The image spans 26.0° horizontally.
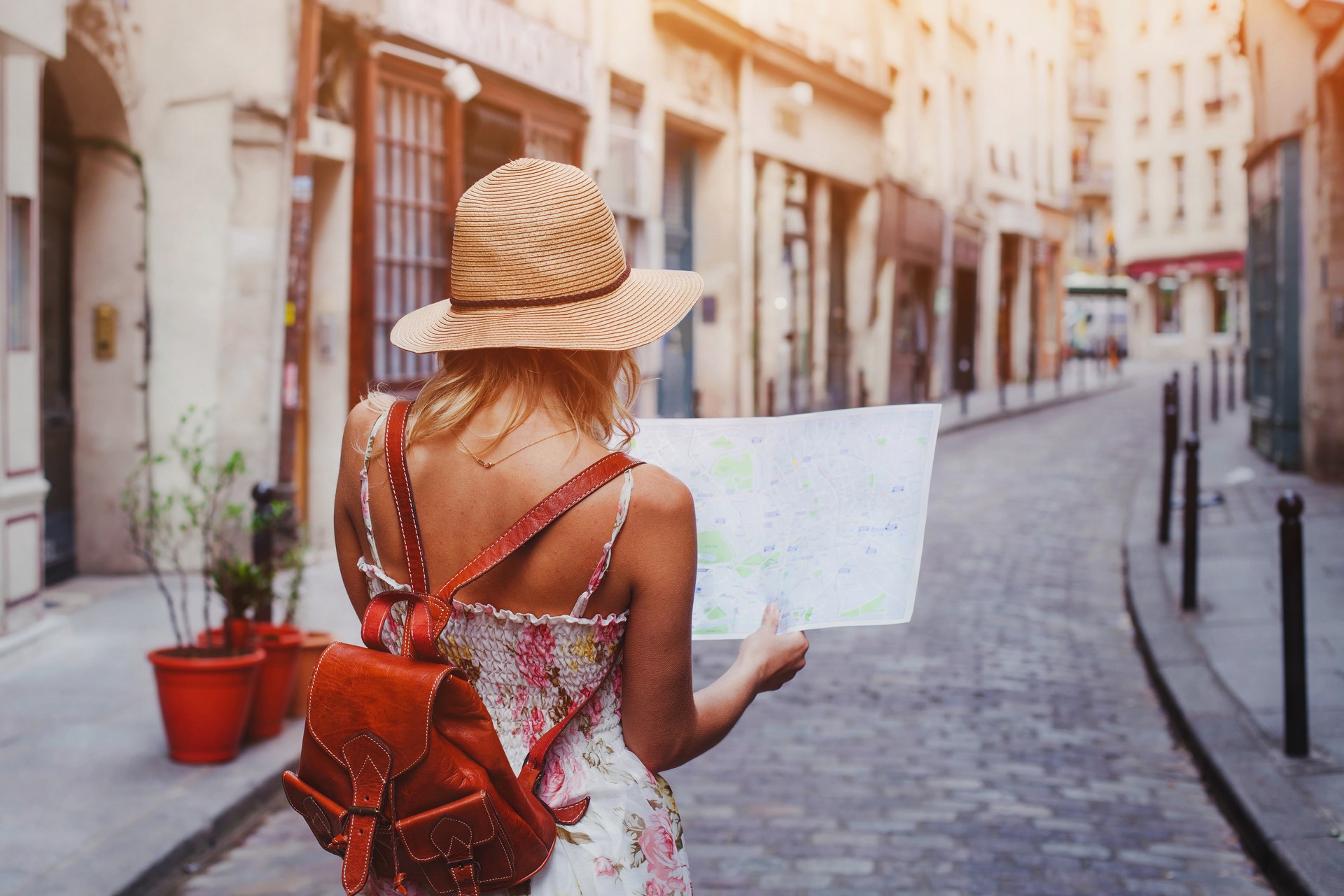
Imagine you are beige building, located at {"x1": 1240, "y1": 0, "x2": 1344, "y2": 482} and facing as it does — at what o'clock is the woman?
The woman is roughly at 9 o'clock from the beige building.

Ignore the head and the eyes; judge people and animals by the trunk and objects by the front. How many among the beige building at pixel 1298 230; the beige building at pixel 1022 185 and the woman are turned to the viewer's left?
1

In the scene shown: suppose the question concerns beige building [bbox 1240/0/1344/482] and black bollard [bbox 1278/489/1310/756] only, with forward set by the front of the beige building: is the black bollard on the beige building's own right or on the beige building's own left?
on the beige building's own left

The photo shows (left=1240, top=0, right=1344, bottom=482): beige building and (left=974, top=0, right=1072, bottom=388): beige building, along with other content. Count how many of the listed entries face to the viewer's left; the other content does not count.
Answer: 1

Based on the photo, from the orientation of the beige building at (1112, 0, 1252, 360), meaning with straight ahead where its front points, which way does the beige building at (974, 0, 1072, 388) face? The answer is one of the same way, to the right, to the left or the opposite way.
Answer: to the left

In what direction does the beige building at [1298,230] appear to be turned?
to the viewer's left

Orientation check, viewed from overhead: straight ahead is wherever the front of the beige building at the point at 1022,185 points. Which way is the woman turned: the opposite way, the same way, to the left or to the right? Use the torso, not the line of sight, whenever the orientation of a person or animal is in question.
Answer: to the left

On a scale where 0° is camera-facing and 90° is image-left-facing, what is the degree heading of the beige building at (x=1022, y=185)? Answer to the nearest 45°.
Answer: approximately 315°

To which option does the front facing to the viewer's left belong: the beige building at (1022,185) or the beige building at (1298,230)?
the beige building at (1298,230)

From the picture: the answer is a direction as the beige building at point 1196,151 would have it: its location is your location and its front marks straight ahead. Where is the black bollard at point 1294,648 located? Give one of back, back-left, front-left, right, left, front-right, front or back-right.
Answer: front-left

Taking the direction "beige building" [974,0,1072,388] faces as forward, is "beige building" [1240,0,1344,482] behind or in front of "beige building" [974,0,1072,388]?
in front

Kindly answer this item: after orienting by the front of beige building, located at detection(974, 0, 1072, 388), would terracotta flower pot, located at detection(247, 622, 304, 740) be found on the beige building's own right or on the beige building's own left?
on the beige building's own right

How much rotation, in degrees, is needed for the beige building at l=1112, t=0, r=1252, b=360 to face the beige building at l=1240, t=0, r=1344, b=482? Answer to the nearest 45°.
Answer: approximately 45° to its left

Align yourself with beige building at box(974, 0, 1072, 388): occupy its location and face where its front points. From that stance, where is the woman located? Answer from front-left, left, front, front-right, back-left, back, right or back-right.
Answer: front-right

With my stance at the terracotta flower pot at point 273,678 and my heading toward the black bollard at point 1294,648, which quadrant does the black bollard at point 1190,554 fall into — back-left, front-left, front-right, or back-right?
front-left

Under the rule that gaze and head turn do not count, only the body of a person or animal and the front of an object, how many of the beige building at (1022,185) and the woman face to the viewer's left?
0

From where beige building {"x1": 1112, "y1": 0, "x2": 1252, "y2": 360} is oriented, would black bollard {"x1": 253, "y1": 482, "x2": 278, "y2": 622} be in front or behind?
in front

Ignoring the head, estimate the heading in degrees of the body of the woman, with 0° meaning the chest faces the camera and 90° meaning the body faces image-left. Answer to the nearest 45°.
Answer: approximately 225°
